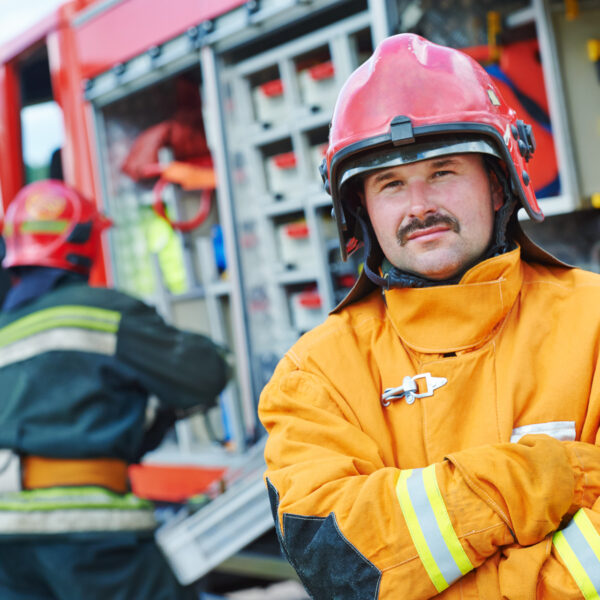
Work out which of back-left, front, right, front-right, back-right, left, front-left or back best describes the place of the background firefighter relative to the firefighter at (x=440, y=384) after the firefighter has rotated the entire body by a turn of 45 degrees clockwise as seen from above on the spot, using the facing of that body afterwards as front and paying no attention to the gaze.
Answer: right

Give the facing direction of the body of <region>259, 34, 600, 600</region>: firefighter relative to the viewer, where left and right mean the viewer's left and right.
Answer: facing the viewer

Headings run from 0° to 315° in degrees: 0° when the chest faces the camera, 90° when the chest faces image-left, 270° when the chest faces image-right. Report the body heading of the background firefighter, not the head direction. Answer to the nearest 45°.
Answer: approximately 225°

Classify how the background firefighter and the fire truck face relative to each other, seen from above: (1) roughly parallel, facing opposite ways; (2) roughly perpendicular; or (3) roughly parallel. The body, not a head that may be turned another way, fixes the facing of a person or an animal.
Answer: roughly perpendicular

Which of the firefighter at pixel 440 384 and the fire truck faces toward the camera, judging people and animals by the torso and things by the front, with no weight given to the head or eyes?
the firefighter

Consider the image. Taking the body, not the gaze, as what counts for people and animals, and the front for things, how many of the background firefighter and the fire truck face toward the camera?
0

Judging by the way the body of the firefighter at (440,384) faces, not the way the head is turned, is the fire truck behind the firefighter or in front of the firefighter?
behind

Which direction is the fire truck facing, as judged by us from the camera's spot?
facing away from the viewer and to the left of the viewer

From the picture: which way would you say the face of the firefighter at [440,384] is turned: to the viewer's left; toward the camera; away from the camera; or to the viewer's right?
toward the camera
